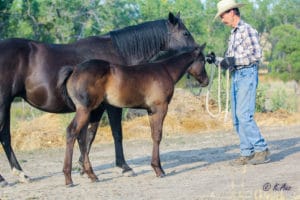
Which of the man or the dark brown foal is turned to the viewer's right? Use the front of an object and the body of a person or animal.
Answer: the dark brown foal

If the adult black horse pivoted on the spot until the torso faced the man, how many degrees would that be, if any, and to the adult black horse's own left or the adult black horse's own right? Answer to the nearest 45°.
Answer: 0° — it already faces them

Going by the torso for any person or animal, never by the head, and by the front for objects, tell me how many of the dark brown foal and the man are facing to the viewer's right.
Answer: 1

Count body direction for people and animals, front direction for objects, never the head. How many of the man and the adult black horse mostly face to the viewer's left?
1

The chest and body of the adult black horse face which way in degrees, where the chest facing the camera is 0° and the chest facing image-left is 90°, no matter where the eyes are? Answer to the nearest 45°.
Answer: approximately 270°

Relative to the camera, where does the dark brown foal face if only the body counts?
to the viewer's right

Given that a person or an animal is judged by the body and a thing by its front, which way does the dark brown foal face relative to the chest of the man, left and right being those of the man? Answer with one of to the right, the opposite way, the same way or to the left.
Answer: the opposite way

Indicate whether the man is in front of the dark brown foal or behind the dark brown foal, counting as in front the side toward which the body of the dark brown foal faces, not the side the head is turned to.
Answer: in front

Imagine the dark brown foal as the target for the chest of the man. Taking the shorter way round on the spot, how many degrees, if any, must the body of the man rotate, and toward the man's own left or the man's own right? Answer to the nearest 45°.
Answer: approximately 45° to the man's own left

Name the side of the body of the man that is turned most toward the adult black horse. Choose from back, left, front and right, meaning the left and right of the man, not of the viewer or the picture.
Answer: front

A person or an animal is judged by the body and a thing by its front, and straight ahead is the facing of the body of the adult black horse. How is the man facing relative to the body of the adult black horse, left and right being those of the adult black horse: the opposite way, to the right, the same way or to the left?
the opposite way

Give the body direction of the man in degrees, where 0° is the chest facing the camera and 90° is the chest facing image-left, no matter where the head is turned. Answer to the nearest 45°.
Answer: approximately 90°
